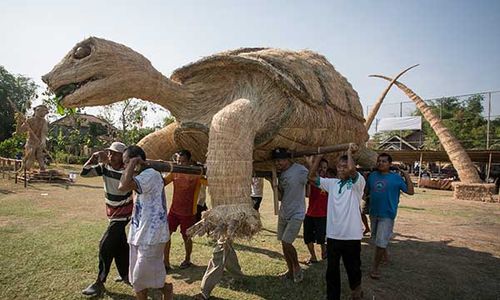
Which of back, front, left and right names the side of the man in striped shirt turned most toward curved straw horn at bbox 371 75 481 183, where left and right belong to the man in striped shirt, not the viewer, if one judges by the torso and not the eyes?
back

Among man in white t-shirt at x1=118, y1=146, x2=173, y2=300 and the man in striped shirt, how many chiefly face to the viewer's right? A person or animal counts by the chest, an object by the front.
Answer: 0

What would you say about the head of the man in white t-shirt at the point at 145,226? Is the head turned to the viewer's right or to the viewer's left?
to the viewer's left

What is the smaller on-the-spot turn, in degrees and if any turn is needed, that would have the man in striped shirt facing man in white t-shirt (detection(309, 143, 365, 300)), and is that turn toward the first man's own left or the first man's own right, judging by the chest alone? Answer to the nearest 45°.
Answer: approximately 90° to the first man's own left

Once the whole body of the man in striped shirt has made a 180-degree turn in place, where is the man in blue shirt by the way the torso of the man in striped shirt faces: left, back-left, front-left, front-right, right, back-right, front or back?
front-right
